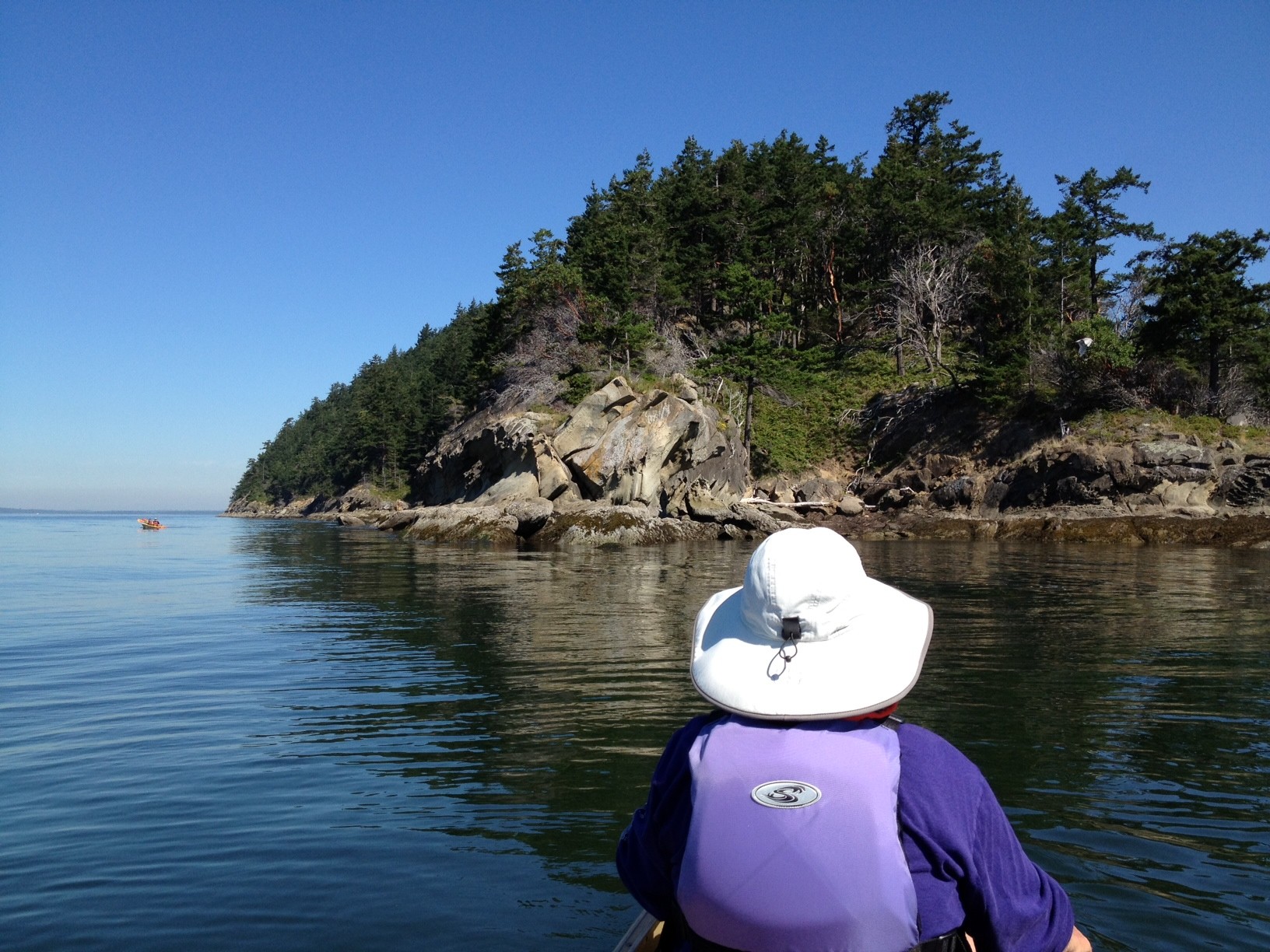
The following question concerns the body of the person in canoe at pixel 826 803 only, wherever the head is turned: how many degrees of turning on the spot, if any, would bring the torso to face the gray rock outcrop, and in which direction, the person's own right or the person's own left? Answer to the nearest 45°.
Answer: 0° — they already face it

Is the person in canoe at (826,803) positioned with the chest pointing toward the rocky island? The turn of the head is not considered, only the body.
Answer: yes

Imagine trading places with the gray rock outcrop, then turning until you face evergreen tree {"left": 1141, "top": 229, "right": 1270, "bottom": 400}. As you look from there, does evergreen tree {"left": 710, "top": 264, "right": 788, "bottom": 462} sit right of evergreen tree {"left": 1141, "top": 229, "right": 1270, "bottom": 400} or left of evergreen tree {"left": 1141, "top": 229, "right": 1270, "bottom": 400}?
left

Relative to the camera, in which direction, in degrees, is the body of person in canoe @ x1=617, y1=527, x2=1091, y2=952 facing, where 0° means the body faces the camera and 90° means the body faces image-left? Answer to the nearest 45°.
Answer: approximately 180°

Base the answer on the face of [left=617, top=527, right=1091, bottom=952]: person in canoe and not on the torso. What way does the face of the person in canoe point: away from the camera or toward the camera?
away from the camera
